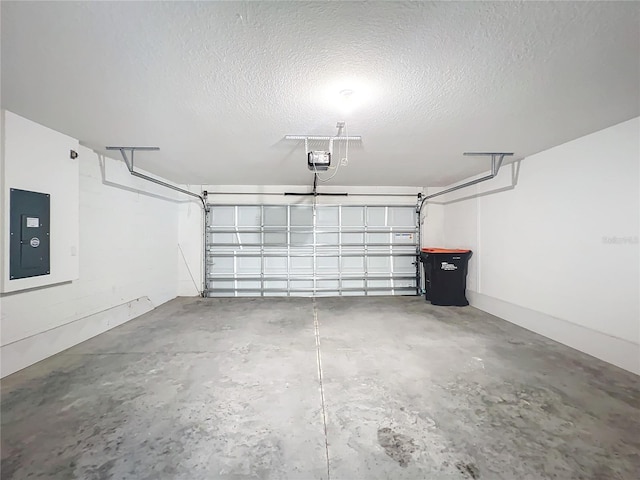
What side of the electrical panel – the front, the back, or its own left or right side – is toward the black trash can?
front

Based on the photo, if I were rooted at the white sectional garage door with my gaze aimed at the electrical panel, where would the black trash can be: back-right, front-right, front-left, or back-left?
back-left

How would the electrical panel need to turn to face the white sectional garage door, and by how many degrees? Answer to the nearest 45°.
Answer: approximately 45° to its left

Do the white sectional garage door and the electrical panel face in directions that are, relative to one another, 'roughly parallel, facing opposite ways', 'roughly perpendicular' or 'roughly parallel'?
roughly perpendicular
